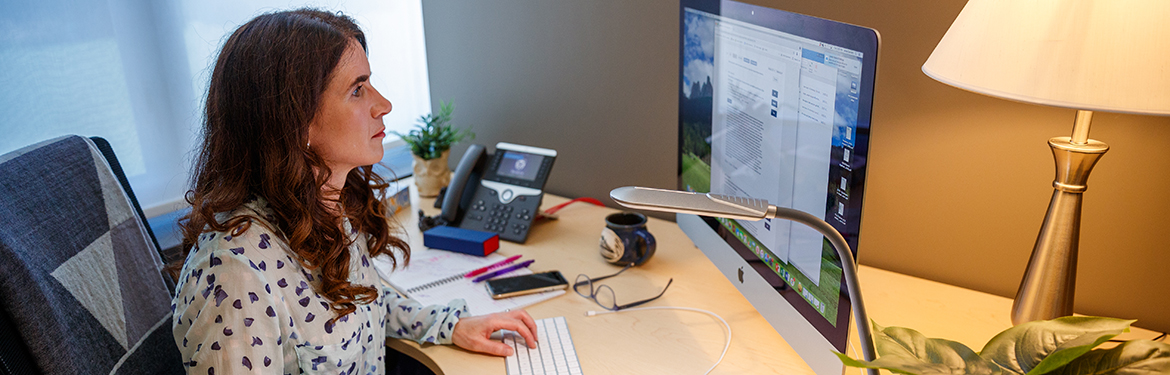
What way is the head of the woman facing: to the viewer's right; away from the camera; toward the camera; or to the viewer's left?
to the viewer's right

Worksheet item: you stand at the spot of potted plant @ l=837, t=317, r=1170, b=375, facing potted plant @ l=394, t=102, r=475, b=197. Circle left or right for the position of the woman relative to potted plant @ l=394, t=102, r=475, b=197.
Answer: left

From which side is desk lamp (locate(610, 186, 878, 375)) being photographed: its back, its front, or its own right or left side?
left

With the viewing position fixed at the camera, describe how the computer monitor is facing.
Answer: facing the viewer and to the left of the viewer

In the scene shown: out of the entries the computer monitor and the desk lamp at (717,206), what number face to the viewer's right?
0

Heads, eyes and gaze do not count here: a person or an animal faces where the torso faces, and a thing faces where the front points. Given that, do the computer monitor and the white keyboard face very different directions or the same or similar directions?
same or similar directions

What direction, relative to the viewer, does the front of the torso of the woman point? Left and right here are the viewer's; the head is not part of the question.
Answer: facing to the right of the viewer

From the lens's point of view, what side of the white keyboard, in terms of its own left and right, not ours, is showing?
left

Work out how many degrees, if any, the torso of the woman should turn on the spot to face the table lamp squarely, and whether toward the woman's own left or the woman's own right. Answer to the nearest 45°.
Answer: approximately 45° to the woman's own right

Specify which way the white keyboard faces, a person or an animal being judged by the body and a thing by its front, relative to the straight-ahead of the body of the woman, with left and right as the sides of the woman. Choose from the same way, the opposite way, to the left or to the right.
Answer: the opposite way

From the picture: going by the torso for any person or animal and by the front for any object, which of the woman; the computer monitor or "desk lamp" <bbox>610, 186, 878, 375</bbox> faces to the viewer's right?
the woman

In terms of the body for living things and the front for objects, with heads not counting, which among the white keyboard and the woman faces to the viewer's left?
the white keyboard

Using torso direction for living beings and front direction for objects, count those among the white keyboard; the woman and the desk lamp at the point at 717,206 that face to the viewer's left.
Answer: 2
